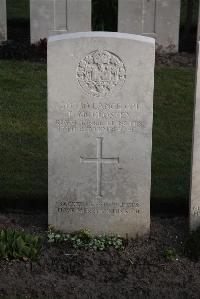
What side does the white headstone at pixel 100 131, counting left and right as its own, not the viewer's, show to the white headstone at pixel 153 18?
back

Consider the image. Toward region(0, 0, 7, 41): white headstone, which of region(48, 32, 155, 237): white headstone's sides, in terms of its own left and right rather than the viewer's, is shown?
back

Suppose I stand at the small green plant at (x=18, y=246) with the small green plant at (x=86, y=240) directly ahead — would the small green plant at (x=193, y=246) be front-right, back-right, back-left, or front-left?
front-right

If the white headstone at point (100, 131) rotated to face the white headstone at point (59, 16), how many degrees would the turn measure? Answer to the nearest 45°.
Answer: approximately 180°

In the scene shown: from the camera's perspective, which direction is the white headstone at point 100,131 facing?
toward the camera

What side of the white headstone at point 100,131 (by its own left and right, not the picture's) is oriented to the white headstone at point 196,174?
left
